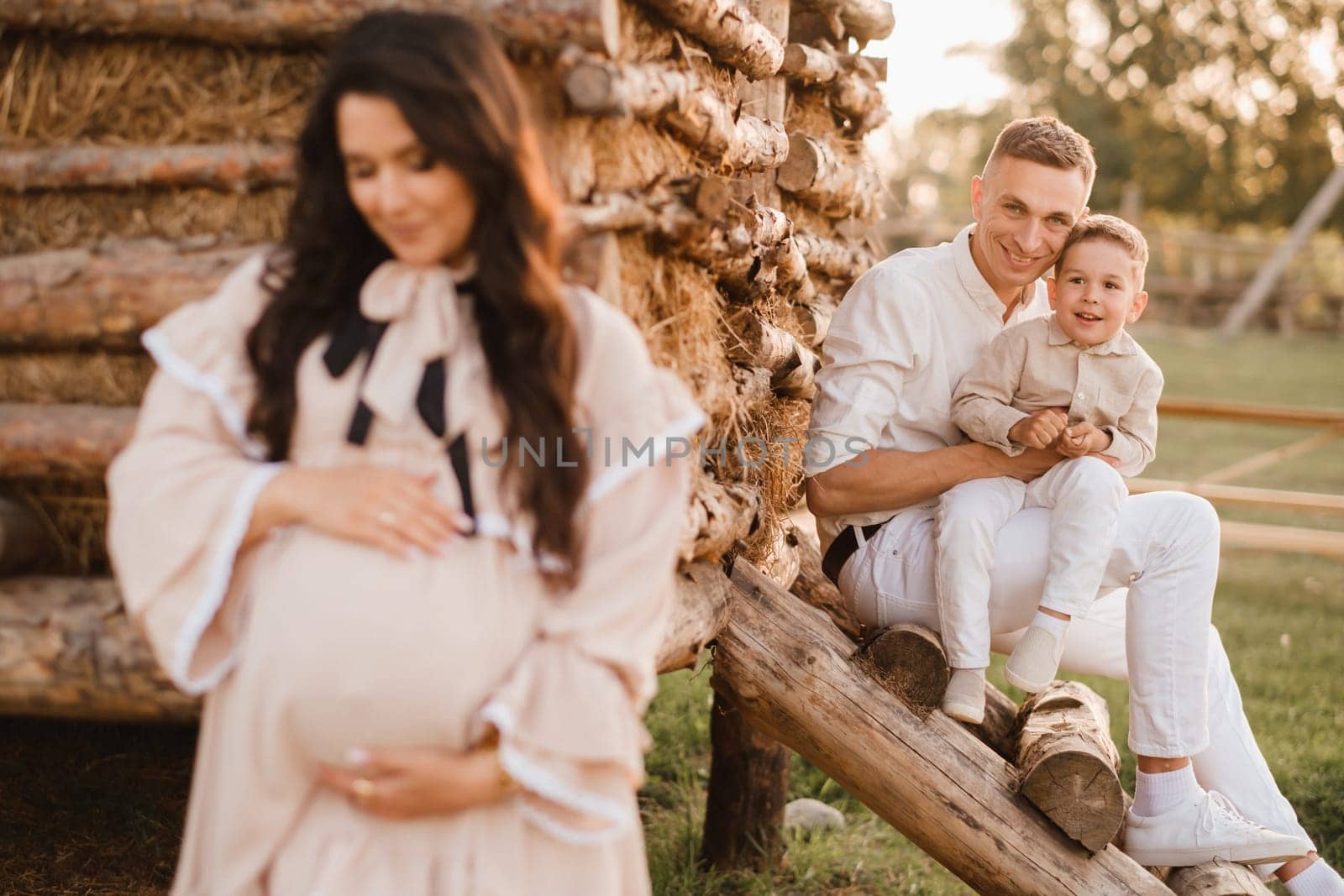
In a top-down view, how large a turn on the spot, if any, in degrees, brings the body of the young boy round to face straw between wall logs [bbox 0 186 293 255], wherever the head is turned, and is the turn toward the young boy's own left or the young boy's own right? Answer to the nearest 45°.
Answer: approximately 45° to the young boy's own right

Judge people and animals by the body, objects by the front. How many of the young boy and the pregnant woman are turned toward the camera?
2

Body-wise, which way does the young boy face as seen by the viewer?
toward the camera

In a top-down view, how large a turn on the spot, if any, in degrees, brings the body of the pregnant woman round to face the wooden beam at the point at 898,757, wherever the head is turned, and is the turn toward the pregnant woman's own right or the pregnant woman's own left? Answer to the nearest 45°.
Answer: approximately 135° to the pregnant woman's own left

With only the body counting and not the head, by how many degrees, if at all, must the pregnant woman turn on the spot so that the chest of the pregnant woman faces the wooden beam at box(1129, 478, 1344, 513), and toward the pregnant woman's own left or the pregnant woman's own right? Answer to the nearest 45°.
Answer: approximately 135° to the pregnant woman's own left

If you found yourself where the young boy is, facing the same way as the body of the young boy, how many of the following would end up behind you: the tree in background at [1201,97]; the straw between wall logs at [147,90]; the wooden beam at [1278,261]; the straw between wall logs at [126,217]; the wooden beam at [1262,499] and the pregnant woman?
3

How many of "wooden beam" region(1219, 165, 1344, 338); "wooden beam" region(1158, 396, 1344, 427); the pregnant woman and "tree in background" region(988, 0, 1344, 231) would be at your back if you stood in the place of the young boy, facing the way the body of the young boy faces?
3

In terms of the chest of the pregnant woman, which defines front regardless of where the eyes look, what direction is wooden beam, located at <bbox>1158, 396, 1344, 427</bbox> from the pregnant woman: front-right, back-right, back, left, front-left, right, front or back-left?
back-left

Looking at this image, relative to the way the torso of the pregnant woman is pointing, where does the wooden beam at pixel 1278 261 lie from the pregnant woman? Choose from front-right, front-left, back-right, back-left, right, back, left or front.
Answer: back-left

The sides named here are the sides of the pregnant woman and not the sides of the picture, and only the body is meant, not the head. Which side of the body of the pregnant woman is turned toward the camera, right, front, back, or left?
front

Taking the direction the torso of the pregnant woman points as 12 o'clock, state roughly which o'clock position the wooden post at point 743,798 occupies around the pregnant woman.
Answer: The wooden post is roughly at 7 o'clock from the pregnant woman.

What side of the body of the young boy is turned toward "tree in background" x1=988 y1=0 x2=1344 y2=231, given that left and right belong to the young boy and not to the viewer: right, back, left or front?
back

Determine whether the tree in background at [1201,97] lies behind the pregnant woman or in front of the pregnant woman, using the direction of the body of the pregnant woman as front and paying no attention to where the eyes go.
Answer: behind
